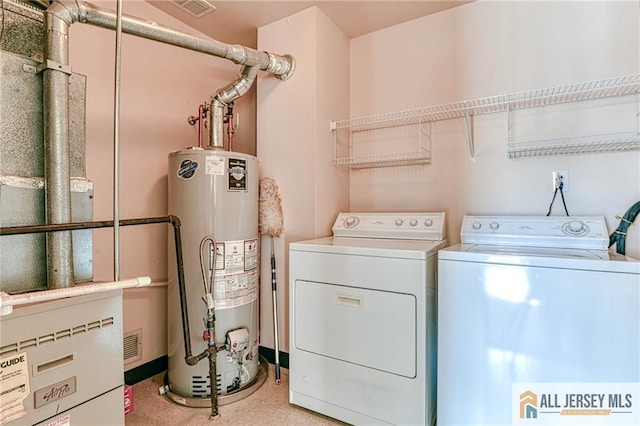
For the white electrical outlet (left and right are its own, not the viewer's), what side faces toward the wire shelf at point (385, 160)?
right

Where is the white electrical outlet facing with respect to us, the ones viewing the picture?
facing the viewer

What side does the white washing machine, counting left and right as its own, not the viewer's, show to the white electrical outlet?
back

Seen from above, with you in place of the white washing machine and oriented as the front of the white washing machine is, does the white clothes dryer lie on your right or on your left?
on your right

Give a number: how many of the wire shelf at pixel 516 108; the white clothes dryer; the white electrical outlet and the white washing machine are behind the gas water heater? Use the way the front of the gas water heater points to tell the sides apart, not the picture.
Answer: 0

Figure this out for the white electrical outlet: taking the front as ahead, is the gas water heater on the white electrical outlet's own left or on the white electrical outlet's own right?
on the white electrical outlet's own right

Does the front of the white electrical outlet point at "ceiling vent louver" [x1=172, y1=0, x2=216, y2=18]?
no

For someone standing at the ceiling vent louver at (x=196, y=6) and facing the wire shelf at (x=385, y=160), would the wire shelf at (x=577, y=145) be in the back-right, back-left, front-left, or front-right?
front-right

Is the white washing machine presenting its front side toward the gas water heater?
no

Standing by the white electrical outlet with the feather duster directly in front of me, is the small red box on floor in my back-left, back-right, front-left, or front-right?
front-left

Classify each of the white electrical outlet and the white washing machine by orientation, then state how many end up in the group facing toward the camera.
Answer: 2

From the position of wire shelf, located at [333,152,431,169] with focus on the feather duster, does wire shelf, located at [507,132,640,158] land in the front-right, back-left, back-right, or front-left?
back-left

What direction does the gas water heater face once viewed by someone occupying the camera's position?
facing the viewer and to the right of the viewer
